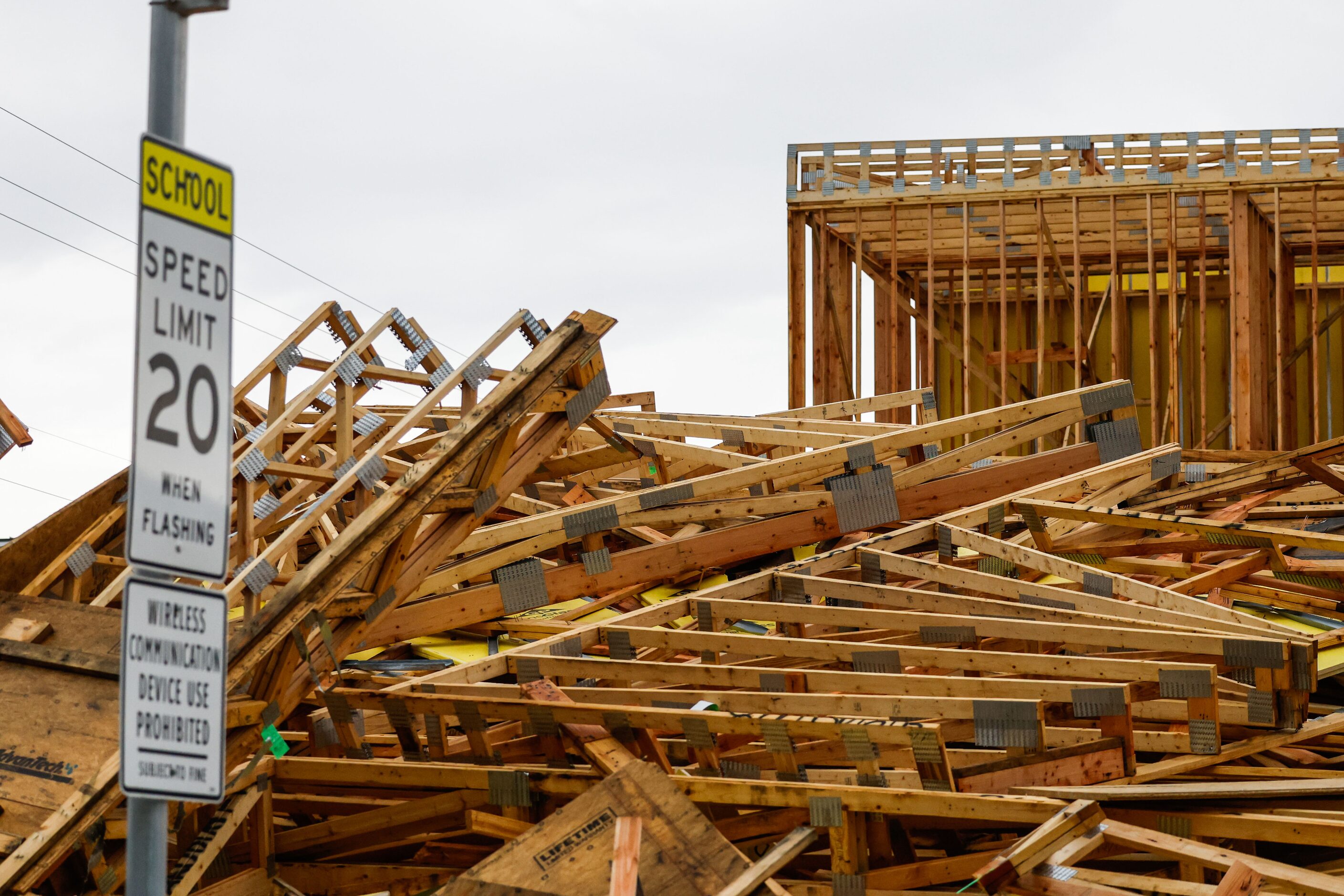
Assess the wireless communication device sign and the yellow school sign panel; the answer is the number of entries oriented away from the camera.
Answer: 0

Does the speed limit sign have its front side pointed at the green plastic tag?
no

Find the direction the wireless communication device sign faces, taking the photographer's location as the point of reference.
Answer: facing the viewer and to the right of the viewer

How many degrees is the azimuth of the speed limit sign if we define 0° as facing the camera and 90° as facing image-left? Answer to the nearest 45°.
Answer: approximately 315°

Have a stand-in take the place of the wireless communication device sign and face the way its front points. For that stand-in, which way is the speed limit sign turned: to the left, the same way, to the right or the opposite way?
the same way

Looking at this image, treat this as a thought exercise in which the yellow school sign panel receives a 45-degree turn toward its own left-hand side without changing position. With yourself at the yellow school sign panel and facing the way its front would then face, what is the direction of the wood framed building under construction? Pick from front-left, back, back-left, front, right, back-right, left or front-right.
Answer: front-left

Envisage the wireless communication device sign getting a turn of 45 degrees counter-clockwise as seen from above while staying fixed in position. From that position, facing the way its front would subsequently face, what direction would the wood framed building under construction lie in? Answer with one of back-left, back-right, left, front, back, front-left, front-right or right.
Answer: front-left

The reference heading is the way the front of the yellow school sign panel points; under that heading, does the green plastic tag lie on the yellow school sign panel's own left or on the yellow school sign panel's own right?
on the yellow school sign panel's own left

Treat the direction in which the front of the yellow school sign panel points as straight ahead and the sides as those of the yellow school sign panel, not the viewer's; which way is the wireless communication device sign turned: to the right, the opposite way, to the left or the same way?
the same way

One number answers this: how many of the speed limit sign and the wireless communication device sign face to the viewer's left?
0

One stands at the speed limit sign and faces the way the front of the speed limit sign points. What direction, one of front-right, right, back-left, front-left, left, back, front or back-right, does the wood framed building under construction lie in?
left
